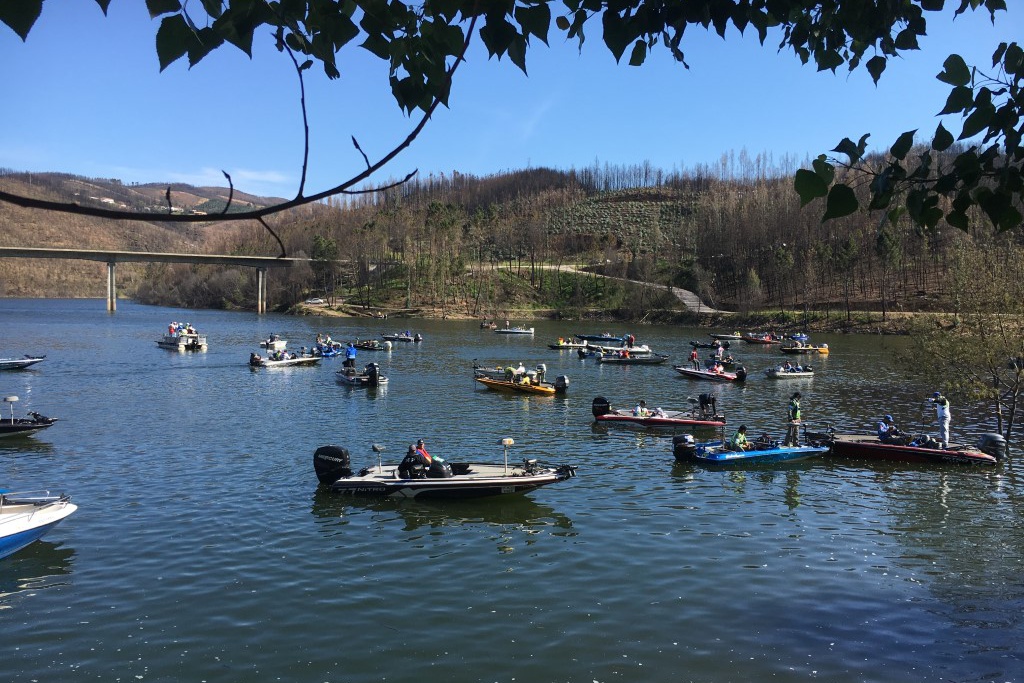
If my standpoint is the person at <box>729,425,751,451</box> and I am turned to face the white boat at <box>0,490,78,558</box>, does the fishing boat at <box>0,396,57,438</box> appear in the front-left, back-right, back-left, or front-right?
front-right

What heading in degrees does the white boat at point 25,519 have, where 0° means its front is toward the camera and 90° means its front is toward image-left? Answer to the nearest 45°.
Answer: approximately 270°

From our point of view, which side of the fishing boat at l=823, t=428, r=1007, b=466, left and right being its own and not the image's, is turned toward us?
left

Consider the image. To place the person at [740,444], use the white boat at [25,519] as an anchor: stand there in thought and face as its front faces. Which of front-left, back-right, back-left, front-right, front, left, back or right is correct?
front

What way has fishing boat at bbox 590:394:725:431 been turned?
to the viewer's right

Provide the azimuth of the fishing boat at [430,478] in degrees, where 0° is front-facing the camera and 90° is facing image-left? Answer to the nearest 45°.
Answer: approximately 270°

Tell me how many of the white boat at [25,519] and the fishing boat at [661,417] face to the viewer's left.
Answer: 0

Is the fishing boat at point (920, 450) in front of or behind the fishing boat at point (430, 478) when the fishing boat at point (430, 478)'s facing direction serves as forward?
in front

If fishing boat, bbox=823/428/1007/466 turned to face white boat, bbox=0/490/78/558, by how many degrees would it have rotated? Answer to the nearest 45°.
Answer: approximately 45° to its left

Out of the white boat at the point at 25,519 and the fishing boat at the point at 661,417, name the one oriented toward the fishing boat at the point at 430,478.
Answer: the white boat

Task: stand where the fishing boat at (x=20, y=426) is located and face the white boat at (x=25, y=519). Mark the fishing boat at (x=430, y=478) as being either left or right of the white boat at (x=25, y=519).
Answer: left

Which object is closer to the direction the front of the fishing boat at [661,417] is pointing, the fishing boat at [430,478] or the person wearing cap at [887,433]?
the person wearing cap
